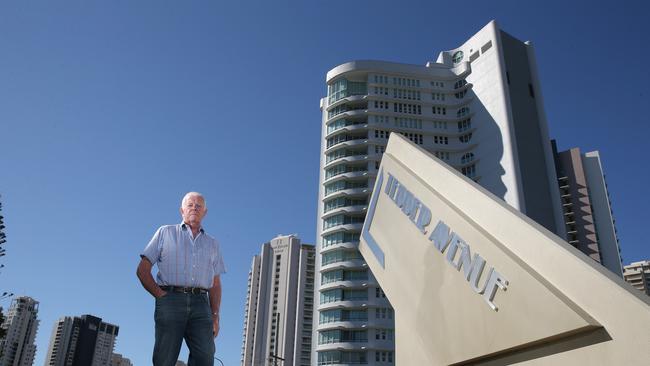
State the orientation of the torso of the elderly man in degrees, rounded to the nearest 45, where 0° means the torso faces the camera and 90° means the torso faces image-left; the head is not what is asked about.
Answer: approximately 0°

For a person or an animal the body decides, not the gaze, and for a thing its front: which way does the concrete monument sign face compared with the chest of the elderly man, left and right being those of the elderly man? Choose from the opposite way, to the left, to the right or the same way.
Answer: to the right

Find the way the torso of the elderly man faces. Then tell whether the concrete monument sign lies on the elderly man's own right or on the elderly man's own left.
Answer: on the elderly man's own left

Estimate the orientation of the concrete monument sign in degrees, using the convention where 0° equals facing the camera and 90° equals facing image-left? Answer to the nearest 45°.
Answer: approximately 45°
